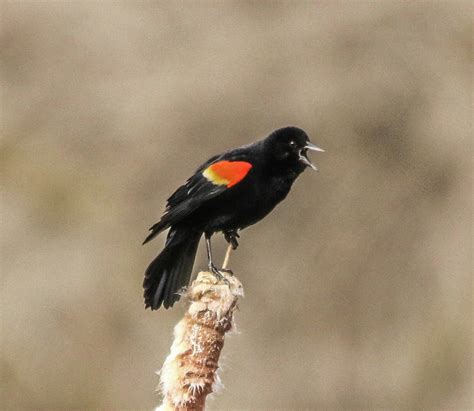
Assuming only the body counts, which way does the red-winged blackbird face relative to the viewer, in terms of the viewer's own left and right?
facing to the right of the viewer
